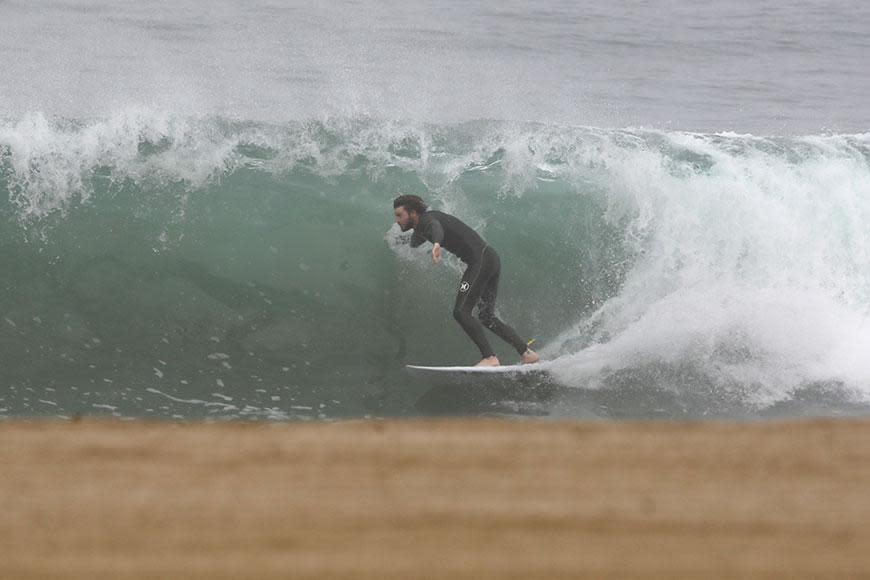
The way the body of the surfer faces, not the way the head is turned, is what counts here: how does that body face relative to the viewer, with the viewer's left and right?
facing to the left of the viewer

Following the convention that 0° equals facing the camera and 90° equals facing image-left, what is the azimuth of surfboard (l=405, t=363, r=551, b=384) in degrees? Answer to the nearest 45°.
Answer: approximately 90°
